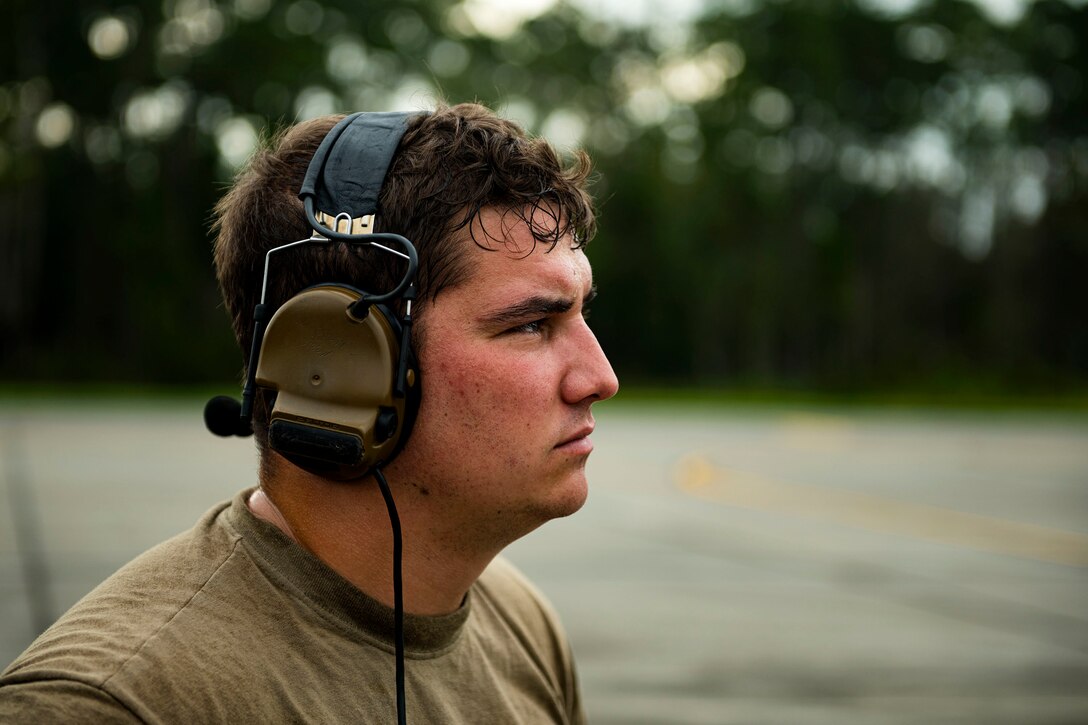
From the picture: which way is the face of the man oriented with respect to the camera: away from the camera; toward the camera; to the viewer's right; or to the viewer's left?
to the viewer's right

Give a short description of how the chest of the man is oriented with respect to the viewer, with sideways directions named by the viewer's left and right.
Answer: facing the viewer and to the right of the viewer
